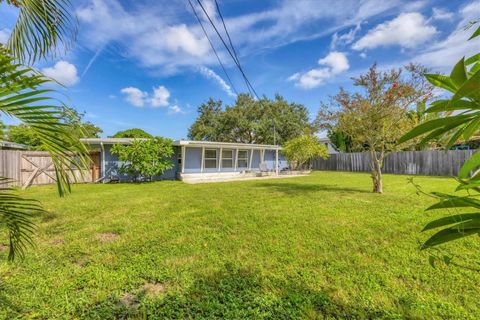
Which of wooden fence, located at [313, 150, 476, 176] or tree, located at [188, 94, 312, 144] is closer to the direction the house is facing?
the wooden fence

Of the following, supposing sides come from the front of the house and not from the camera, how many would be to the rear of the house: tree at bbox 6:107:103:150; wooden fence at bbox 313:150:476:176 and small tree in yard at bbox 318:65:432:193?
0

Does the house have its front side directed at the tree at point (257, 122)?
no

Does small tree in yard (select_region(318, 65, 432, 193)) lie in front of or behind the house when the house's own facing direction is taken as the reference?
in front

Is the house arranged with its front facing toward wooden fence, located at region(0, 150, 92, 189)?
no

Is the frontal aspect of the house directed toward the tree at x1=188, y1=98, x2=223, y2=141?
no

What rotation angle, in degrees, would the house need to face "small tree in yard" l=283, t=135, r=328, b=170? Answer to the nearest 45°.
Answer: approximately 45° to its left

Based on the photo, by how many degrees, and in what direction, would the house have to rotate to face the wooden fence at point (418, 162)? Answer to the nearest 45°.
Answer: approximately 45° to its left

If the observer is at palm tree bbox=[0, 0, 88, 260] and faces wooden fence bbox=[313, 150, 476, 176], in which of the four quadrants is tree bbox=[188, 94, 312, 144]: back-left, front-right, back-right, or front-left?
front-left

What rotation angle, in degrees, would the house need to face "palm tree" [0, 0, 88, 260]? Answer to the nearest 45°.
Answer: approximately 45° to its right
